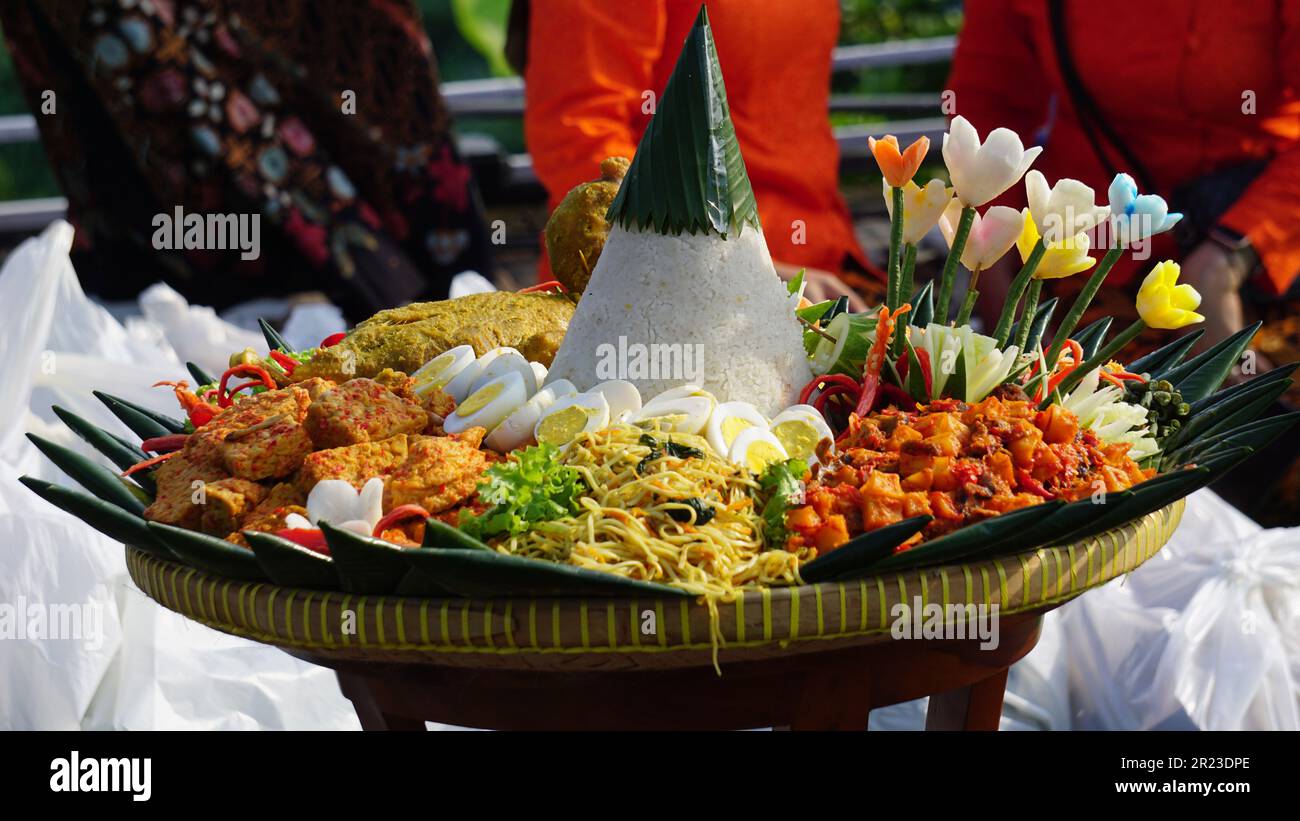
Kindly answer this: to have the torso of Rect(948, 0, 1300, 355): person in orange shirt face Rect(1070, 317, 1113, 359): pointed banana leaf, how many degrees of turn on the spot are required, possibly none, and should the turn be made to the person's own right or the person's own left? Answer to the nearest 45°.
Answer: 0° — they already face it

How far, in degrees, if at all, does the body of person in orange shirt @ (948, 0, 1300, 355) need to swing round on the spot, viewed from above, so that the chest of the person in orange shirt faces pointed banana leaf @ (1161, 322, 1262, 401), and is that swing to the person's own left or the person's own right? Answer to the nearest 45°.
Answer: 0° — they already face it

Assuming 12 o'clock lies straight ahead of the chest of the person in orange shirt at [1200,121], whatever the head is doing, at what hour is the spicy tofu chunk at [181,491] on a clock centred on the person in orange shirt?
The spicy tofu chunk is roughly at 1 o'clock from the person in orange shirt.

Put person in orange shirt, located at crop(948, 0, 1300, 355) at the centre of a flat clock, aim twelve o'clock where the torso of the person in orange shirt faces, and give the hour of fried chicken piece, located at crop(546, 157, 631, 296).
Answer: The fried chicken piece is roughly at 1 o'clock from the person in orange shirt.

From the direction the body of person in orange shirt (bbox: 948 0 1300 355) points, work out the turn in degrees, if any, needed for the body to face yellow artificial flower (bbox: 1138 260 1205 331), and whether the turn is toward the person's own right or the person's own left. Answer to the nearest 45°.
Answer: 0° — they already face it

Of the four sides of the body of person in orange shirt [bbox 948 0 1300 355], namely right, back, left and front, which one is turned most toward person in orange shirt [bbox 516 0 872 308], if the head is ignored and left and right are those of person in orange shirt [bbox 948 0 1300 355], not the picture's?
right

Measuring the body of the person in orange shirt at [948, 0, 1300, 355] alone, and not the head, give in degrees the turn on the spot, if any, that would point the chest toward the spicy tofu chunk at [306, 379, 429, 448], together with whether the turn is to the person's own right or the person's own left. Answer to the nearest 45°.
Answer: approximately 45° to the person's own right

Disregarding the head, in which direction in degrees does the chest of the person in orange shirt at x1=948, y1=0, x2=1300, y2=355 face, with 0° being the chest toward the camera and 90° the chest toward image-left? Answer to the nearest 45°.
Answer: approximately 0°

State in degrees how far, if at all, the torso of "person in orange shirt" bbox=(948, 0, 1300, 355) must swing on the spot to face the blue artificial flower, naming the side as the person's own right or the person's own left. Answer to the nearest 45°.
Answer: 0° — they already face it

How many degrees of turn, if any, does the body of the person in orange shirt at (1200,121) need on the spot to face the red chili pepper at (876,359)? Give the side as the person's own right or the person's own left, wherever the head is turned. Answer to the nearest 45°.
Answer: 0° — they already face it
